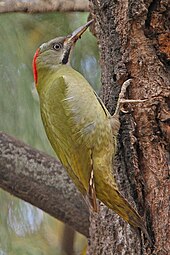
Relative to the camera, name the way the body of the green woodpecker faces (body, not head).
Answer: to the viewer's right
